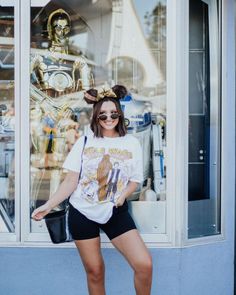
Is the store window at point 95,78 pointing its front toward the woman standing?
yes

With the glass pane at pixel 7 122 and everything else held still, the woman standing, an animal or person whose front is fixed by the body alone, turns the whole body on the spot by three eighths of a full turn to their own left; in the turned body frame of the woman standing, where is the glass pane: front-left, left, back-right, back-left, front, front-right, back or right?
left

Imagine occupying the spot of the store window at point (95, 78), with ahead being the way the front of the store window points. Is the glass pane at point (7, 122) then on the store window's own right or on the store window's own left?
on the store window's own right

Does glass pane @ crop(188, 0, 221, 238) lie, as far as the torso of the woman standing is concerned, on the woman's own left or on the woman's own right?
on the woman's own left

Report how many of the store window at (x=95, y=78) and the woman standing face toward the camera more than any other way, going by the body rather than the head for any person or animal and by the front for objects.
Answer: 2

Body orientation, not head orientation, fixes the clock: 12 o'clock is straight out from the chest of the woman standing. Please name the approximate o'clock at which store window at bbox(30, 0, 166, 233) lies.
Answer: The store window is roughly at 6 o'clock from the woman standing.

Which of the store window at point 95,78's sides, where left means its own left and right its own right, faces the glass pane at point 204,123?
left

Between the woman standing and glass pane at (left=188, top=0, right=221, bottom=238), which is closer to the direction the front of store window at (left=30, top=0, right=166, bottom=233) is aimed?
the woman standing

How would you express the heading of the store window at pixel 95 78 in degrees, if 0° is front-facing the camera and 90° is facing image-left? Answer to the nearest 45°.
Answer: approximately 0°

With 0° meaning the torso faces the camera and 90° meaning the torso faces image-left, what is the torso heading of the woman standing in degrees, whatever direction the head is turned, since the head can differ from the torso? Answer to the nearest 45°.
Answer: approximately 0°
